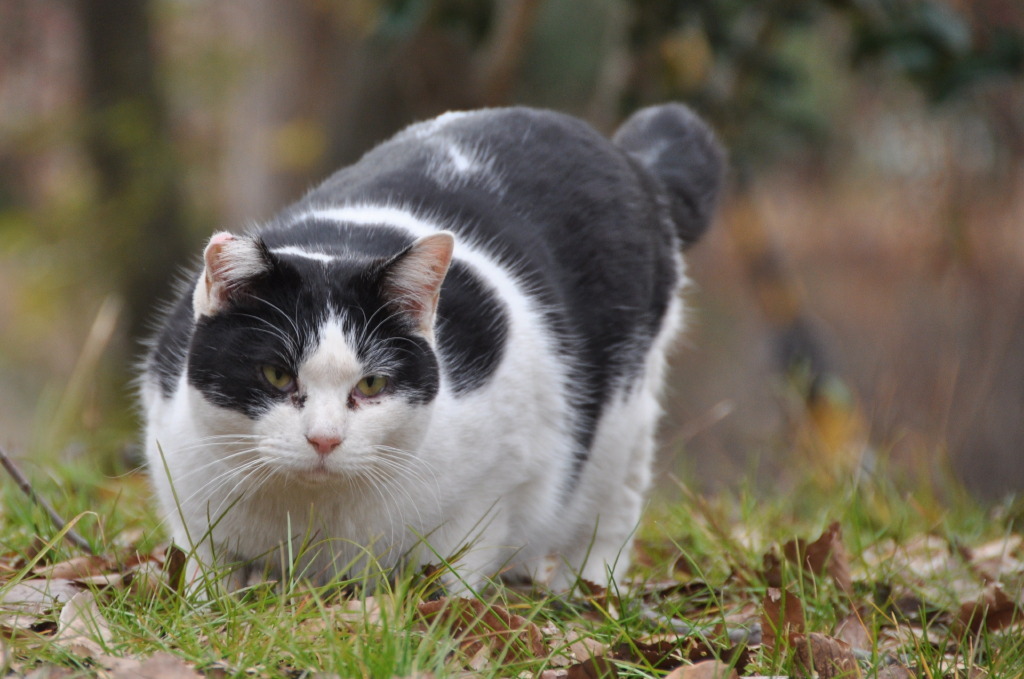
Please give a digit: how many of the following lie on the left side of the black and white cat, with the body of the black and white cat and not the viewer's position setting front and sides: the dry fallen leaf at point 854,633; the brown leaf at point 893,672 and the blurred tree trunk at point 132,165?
2

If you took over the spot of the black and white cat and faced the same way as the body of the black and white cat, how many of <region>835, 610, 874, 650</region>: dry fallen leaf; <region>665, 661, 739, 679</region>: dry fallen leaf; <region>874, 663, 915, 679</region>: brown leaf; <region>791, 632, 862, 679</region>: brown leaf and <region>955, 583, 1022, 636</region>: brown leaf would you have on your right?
0

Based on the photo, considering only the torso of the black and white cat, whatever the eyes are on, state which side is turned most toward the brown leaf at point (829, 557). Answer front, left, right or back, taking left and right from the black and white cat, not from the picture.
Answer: left

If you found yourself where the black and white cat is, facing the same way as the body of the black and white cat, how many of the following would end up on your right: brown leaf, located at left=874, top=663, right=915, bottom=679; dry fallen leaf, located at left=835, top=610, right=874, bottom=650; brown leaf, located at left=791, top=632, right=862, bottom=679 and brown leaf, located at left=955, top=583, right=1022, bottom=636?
0

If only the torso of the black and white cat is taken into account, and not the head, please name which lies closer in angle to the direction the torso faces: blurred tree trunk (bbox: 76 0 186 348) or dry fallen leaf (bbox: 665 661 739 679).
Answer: the dry fallen leaf

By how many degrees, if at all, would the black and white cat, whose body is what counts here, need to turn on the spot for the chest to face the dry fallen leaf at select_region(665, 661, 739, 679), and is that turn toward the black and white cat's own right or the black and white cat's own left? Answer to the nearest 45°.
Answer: approximately 45° to the black and white cat's own left

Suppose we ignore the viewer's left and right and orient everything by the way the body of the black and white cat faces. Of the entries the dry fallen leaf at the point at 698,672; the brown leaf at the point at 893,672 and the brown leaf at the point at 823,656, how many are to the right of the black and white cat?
0

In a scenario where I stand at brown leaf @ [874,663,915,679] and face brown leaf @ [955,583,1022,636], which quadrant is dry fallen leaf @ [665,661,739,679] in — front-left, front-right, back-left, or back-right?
back-left

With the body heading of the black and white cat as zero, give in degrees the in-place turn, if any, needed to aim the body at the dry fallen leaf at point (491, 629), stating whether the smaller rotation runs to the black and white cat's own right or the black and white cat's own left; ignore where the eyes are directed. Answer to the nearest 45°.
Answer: approximately 45° to the black and white cat's own left

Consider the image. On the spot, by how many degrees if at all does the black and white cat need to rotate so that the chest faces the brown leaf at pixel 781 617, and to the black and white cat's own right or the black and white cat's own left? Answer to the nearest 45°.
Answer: approximately 90° to the black and white cat's own left

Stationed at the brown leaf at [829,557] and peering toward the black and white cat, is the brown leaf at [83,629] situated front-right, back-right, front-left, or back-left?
front-left

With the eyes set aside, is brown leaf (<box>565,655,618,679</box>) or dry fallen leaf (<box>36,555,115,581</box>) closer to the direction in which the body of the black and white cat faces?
the dry fallen leaf

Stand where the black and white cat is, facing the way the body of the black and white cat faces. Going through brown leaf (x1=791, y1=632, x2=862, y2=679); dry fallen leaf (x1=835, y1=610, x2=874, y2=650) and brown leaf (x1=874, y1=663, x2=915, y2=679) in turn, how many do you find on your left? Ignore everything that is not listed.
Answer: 3

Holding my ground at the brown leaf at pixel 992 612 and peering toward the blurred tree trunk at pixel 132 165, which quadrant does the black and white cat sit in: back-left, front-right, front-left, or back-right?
front-left

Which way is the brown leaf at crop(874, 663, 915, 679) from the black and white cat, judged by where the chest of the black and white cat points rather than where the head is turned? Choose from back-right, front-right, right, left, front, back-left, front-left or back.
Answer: left

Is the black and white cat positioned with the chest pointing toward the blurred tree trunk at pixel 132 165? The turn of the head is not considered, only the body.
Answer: no

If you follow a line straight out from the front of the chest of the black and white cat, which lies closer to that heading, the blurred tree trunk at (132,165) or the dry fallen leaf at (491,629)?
the dry fallen leaf

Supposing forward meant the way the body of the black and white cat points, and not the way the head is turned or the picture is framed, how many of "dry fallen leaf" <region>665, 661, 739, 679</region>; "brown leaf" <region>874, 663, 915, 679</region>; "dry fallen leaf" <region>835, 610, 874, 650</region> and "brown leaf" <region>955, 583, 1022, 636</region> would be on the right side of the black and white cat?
0

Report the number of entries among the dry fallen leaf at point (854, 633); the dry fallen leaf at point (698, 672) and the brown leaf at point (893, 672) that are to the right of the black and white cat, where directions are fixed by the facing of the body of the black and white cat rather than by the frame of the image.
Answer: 0
